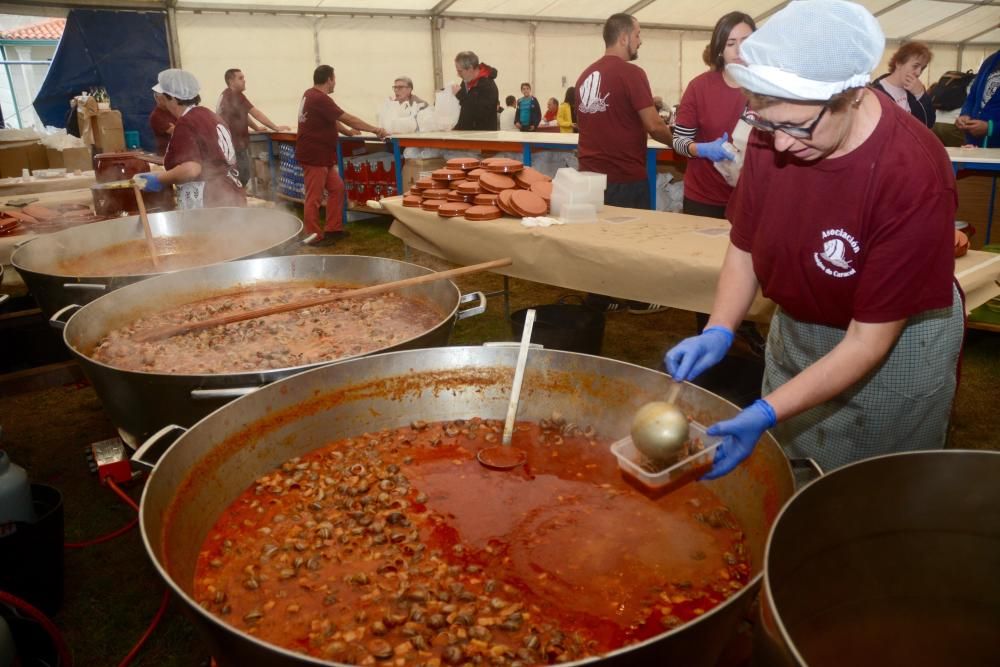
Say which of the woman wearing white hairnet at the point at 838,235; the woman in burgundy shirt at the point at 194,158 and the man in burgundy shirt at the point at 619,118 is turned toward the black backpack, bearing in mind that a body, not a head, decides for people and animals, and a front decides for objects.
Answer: the man in burgundy shirt at the point at 619,118

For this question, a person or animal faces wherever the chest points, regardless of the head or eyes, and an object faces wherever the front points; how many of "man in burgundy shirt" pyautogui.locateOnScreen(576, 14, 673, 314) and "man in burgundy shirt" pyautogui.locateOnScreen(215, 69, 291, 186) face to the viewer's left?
0

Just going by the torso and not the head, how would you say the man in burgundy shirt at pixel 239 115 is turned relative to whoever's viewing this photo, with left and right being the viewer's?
facing to the right of the viewer

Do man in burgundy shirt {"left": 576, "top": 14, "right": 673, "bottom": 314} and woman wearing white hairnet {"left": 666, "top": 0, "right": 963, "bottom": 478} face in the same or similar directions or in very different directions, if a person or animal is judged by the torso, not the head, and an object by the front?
very different directions

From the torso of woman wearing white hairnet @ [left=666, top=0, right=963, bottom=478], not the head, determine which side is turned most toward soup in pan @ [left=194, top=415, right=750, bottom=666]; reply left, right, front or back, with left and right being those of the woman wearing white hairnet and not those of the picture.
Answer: front

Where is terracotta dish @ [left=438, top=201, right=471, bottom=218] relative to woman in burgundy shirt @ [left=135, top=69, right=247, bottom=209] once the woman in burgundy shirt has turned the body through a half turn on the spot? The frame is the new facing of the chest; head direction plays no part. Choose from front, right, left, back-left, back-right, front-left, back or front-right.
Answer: front-right

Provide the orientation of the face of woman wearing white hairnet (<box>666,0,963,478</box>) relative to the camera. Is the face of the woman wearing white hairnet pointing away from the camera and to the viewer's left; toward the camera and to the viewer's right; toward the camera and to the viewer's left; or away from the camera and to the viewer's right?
toward the camera and to the viewer's left

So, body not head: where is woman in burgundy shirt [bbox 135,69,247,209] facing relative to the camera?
to the viewer's left

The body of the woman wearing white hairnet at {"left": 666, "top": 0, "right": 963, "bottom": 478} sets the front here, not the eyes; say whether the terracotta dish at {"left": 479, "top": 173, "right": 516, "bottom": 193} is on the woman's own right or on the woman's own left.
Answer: on the woman's own right

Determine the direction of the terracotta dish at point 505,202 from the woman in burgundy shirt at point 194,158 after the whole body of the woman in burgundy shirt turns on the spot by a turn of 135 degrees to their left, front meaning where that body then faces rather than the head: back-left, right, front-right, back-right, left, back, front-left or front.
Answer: front

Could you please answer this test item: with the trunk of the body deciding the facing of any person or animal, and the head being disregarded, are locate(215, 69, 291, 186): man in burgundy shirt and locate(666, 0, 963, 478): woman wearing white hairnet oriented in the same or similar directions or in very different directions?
very different directions

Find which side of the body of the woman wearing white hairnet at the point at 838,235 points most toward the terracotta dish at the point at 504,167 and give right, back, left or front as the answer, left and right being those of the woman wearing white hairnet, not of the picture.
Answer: right

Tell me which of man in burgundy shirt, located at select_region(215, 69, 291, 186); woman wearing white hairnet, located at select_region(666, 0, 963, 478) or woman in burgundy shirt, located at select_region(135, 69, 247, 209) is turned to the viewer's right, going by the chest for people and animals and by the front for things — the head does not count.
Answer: man in burgundy shirt, located at select_region(215, 69, 291, 186)

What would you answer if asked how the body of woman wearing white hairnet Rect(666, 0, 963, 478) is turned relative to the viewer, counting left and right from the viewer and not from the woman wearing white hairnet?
facing the viewer and to the left of the viewer

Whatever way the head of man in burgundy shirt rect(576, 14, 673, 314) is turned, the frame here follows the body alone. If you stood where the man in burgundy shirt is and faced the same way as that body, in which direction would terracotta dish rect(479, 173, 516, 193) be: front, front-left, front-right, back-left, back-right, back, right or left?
back

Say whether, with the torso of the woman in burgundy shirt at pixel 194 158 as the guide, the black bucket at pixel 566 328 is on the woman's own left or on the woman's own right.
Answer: on the woman's own left

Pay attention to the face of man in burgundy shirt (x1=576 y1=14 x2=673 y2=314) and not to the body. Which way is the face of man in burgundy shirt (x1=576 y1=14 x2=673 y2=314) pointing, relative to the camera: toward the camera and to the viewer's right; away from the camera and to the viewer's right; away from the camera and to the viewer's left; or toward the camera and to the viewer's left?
away from the camera and to the viewer's right

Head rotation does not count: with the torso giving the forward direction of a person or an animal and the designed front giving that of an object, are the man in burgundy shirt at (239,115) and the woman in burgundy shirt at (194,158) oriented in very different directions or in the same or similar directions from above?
very different directions

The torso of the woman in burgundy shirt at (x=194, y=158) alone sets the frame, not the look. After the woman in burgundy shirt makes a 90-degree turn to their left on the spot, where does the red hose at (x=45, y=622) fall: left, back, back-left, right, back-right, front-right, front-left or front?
front
